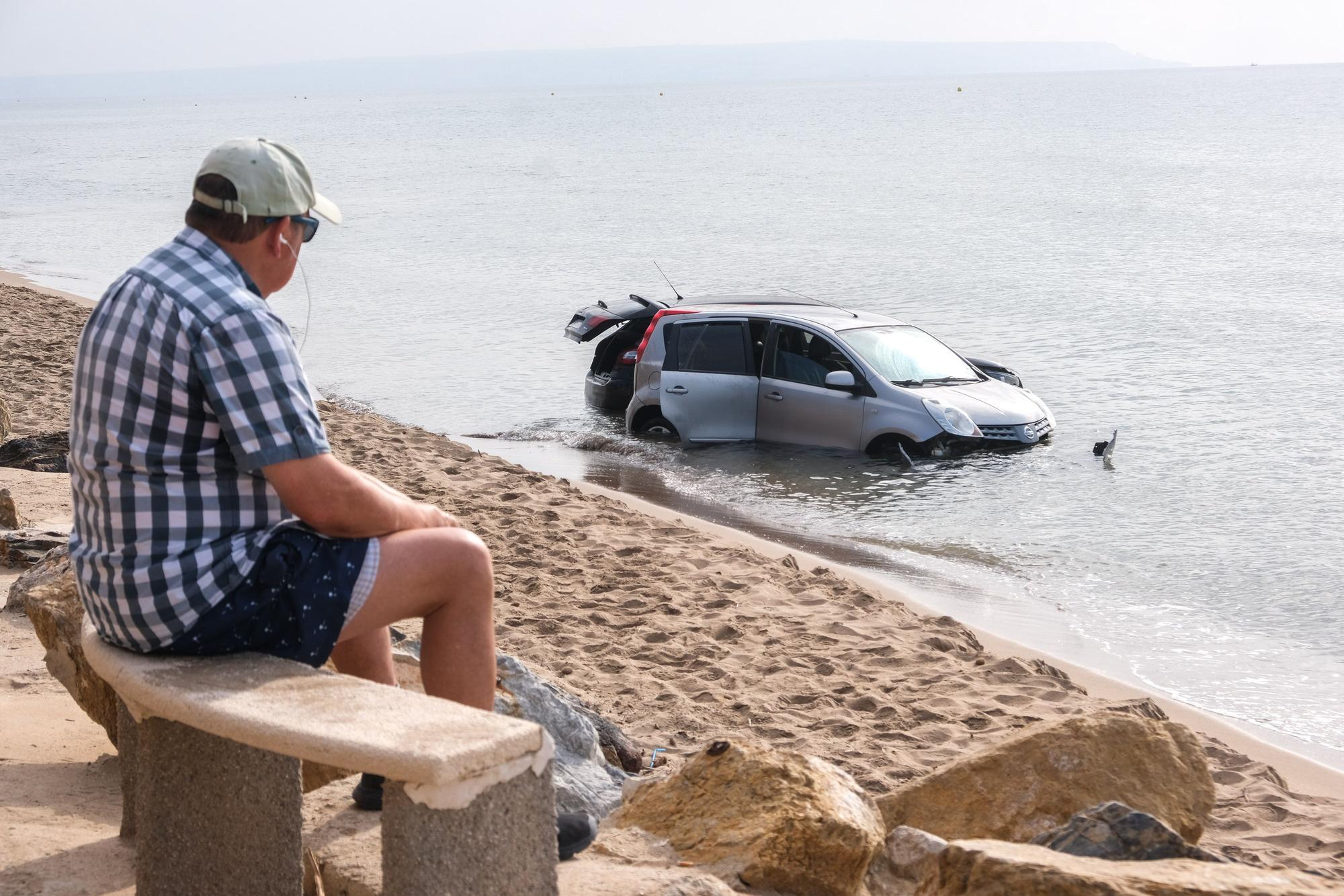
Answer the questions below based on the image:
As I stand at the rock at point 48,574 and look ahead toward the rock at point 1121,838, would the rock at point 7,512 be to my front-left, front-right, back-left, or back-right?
back-left

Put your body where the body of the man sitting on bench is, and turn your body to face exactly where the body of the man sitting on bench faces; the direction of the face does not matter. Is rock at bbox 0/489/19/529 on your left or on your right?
on your left

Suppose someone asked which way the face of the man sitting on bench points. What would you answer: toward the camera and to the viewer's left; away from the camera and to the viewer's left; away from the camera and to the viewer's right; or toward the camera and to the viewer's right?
away from the camera and to the viewer's right

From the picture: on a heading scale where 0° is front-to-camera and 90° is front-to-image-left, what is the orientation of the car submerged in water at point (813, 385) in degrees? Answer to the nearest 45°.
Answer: approximately 315°

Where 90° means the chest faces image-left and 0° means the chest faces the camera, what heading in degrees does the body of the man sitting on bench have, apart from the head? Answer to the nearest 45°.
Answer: approximately 225°

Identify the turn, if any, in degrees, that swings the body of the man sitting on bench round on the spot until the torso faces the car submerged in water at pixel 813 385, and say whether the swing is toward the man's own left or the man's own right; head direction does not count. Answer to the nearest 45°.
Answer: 0° — they already face it

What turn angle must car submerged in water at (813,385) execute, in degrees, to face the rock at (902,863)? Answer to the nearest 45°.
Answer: approximately 45° to its right
